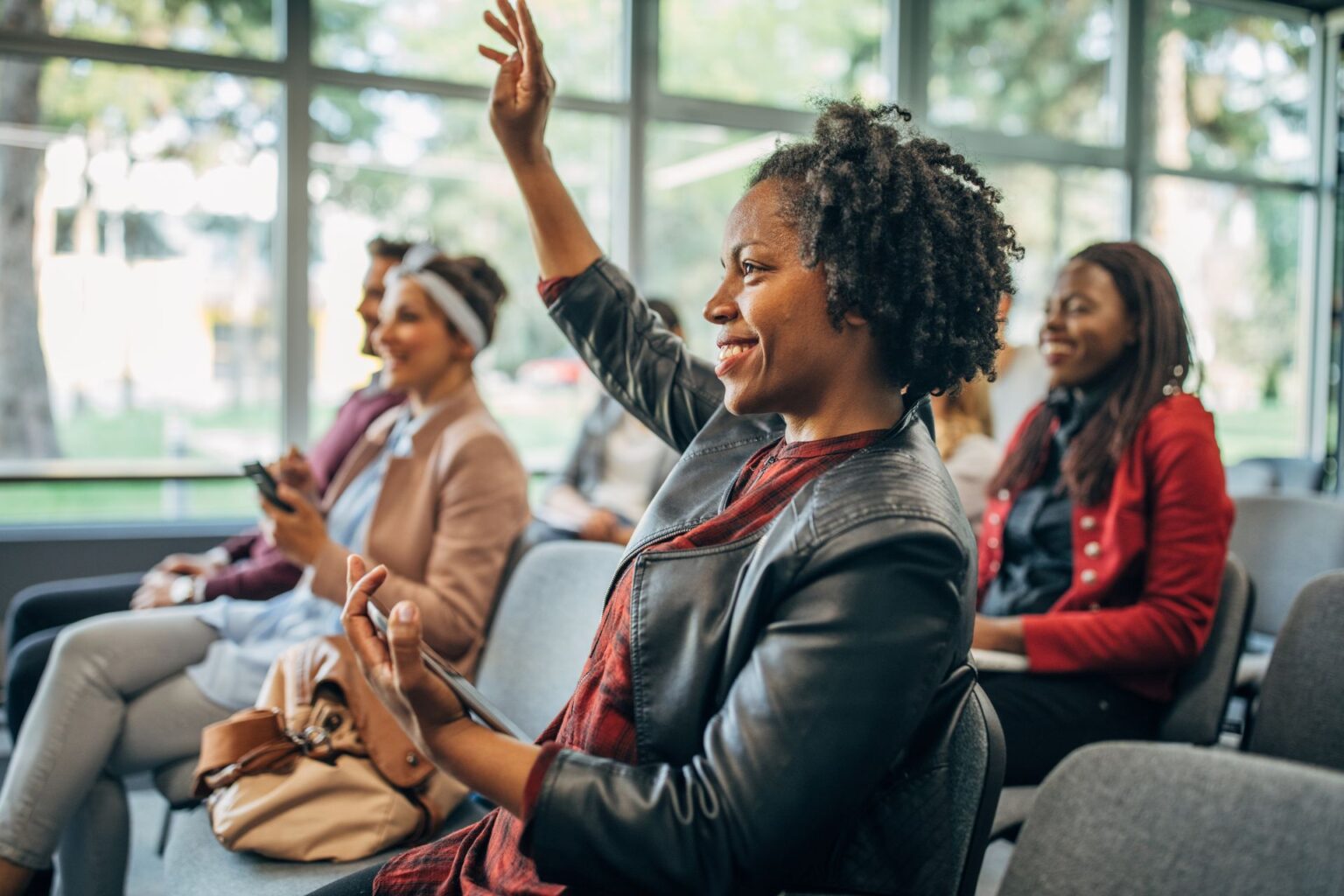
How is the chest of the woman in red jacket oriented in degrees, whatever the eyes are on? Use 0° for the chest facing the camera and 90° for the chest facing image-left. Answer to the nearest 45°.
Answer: approximately 45°

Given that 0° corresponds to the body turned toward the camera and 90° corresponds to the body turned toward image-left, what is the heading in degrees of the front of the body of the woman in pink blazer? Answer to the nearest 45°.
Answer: approximately 45°

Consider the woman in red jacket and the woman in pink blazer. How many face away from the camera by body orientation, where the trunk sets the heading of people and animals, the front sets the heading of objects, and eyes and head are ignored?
0

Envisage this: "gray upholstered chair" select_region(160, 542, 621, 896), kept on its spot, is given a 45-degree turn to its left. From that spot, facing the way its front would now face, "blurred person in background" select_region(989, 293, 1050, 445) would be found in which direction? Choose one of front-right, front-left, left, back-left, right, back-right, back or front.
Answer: back-left

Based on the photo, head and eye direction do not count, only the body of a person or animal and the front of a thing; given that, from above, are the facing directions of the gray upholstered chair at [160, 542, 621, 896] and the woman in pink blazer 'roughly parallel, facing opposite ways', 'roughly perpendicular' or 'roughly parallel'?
roughly parallel

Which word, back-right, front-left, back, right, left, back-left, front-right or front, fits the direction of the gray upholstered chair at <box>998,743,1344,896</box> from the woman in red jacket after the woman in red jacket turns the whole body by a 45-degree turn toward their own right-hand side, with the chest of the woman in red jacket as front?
left

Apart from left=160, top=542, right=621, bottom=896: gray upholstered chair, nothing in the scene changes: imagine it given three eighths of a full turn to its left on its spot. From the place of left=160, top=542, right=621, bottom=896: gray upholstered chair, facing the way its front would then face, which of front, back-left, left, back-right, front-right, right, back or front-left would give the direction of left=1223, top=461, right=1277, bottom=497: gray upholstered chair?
front-left

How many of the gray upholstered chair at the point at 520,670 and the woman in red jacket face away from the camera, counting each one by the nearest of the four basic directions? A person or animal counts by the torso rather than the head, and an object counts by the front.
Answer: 0

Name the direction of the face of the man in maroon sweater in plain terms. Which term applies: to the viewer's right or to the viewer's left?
to the viewer's left

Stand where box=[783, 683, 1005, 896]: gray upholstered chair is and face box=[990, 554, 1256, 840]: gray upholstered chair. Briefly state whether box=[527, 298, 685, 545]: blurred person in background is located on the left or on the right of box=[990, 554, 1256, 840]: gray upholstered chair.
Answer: left

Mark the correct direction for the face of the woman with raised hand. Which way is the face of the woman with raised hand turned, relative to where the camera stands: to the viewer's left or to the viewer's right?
to the viewer's left
